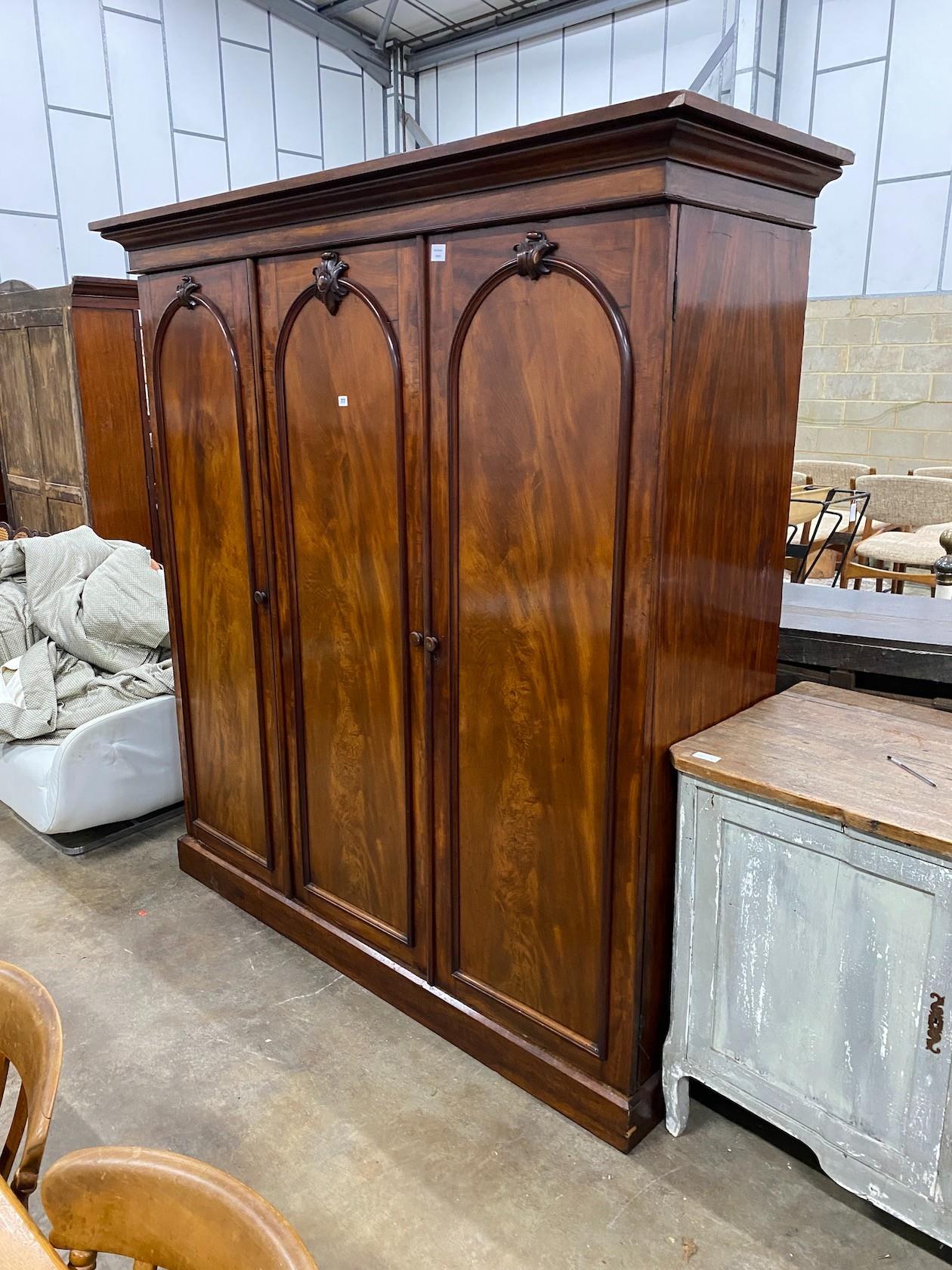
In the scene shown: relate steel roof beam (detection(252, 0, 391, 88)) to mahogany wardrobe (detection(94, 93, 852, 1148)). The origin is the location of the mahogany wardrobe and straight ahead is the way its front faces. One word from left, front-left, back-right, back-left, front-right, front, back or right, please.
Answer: back-right

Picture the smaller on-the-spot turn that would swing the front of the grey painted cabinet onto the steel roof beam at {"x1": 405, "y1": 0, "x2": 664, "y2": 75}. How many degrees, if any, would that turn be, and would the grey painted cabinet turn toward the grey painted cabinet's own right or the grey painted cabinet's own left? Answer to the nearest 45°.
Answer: approximately 90° to the grey painted cabinet's own right

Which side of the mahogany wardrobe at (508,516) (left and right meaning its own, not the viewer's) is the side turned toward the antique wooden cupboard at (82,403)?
right

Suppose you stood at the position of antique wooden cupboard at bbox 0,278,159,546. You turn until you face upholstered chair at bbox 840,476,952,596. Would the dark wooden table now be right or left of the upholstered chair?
right

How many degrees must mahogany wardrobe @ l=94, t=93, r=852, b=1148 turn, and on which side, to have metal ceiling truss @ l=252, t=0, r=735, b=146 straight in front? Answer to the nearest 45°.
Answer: approximately 135° to its right

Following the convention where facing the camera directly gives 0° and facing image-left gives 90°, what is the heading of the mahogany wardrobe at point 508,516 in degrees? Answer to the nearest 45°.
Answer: approximately 45°
